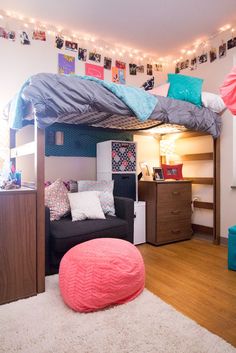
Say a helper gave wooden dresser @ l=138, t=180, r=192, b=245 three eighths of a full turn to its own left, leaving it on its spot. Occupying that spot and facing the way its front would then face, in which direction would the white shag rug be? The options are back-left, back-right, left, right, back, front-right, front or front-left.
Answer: back

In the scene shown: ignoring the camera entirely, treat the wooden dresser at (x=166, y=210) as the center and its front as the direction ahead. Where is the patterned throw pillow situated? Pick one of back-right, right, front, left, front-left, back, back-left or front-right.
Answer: right

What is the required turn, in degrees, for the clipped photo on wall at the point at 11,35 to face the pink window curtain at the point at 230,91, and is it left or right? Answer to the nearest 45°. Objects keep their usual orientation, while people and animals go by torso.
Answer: approximately 45° to its left

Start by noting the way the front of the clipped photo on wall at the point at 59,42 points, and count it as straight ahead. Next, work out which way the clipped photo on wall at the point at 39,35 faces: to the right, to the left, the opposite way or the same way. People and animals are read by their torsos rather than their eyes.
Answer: the same way

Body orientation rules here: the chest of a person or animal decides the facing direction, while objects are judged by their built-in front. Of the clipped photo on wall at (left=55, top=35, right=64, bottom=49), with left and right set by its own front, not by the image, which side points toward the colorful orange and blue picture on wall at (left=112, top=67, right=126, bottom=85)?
left

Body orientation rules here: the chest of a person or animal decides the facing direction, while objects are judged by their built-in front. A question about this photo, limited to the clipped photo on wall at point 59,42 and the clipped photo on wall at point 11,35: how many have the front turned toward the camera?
2

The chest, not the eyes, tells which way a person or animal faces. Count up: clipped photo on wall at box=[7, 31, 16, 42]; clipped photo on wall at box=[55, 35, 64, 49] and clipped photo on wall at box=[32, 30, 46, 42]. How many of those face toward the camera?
3

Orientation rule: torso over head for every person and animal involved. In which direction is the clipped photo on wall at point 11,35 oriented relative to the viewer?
toward the camera

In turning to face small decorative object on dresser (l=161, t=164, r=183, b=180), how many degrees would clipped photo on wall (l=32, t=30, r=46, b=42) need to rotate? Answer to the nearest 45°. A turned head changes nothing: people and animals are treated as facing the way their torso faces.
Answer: approximately 90° to its left
